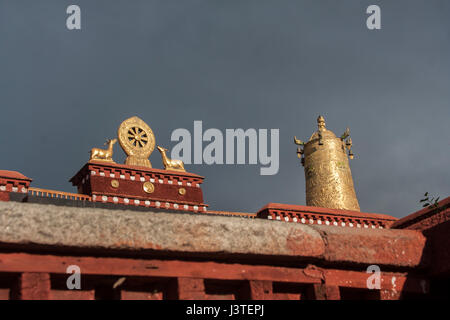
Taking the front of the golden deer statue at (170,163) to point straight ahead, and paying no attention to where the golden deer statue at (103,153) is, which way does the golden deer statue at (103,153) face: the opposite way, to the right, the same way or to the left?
the opposite way

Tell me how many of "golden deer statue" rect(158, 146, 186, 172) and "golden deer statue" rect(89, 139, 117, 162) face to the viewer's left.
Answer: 1

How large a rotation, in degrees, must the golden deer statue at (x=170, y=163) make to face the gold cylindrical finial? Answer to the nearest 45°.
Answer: approximately 135° to its right

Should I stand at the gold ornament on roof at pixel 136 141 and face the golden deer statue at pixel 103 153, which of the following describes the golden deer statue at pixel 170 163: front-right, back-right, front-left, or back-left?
back-left

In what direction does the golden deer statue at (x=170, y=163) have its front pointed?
to the viewer's left

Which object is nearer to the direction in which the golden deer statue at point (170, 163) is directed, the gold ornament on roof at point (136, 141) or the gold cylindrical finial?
the gold ornament on roof

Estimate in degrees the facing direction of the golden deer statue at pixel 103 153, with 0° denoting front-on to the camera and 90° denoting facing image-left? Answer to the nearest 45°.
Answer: approximately 270°
